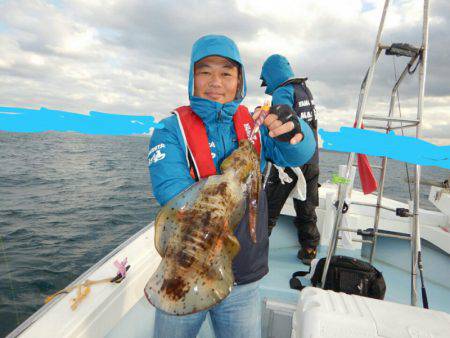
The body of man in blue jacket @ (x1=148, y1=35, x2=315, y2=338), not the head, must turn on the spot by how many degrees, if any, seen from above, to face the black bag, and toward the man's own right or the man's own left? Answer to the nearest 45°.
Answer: approximately 135° to the man's own left

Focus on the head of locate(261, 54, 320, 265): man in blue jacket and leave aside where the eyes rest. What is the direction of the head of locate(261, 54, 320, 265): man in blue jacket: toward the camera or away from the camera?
away from the camera

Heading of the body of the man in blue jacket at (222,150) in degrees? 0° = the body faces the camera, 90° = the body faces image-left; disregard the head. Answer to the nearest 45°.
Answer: approximately 0°

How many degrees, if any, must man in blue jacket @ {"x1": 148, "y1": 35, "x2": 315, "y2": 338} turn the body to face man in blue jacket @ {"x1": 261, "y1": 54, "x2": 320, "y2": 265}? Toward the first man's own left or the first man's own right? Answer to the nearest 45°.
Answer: approximately 135° to the first man's own left

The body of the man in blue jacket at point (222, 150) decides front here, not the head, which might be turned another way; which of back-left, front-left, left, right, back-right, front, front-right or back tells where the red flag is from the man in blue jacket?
back-left
